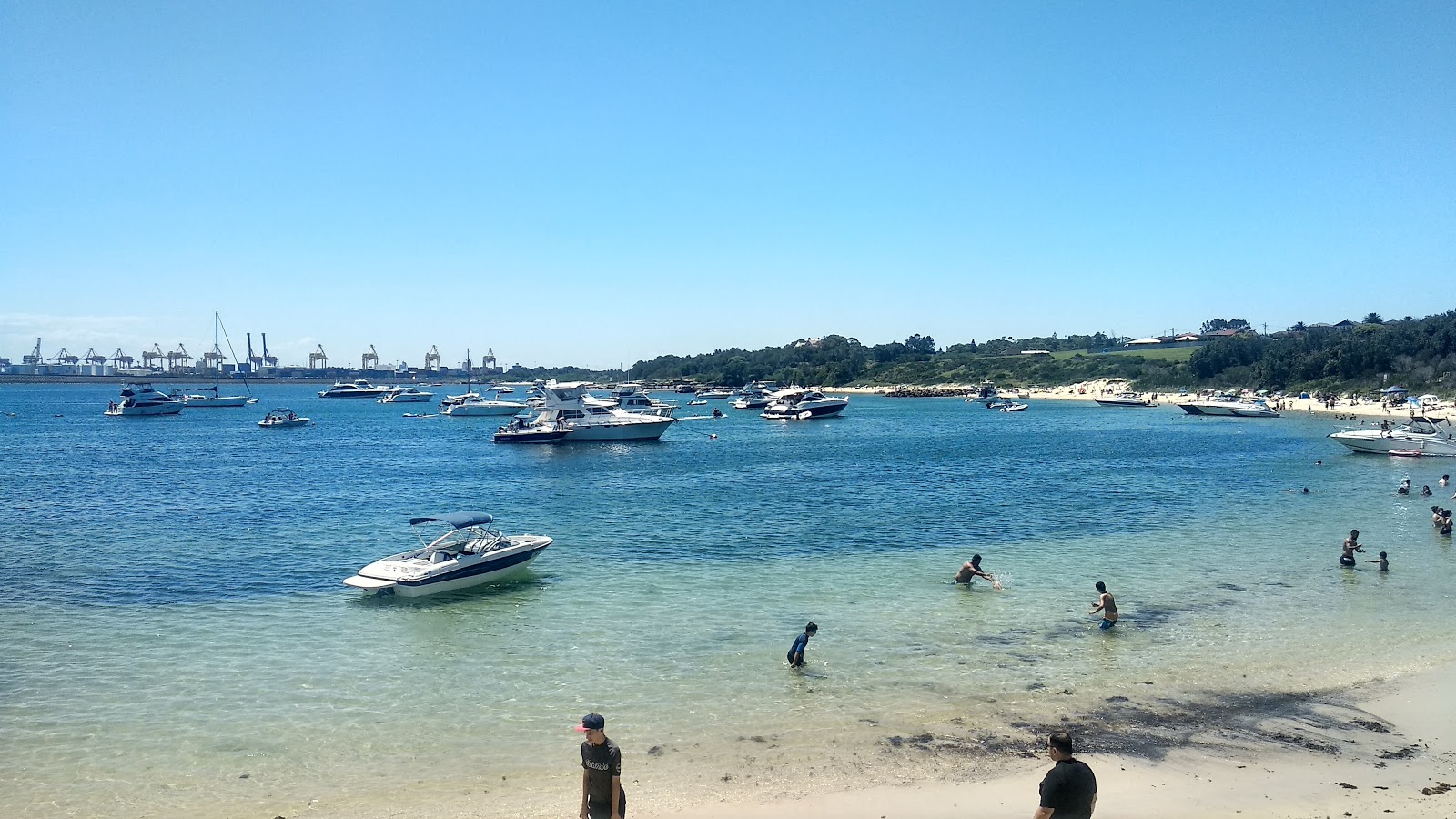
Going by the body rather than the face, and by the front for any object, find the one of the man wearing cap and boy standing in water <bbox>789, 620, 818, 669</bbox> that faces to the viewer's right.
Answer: the boy standing in water

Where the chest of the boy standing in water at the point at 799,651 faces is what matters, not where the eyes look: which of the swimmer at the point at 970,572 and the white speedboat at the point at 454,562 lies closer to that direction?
the swimmer

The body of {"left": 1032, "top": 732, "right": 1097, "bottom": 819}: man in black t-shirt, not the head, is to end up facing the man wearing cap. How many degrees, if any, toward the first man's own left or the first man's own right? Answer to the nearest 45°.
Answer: approximately 45° to the first man's own left

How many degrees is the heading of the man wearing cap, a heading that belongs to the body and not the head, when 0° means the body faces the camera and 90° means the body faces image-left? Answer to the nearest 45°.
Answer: approximately 45°

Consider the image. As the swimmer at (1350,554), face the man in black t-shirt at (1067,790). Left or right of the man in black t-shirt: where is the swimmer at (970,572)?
right

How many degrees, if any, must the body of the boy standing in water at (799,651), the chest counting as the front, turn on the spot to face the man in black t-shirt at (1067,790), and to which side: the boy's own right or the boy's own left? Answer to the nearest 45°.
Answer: approximately 90° to the boy's own right

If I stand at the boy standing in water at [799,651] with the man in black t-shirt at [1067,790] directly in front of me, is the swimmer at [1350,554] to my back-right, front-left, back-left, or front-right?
back-left

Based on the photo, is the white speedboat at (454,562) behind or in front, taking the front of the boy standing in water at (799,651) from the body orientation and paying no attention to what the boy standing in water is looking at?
behind

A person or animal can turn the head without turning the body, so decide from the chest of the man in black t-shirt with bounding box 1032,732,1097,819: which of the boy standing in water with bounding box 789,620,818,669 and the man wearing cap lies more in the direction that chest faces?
the boy standing in water

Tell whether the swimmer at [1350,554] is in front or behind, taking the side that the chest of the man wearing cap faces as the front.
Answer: behind

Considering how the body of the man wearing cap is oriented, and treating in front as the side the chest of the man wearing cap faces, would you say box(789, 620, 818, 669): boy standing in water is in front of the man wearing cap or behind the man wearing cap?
behind

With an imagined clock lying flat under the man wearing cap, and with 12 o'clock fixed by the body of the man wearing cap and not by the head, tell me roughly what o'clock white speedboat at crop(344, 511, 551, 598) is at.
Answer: The white speedboat is roughly at 4 o'clock from the man wearing cap.

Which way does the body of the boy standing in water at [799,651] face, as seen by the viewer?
to the viewer's right

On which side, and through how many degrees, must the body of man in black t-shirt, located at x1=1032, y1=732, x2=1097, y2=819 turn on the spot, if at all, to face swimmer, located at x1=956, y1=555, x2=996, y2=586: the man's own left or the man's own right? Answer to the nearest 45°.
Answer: approximately 45° to the man's own right

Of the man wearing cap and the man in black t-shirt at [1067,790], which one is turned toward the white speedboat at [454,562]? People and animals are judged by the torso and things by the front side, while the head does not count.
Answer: the man in black t-shirt

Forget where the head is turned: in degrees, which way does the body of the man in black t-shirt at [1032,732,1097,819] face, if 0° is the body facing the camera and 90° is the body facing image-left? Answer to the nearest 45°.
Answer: approximately 135°
